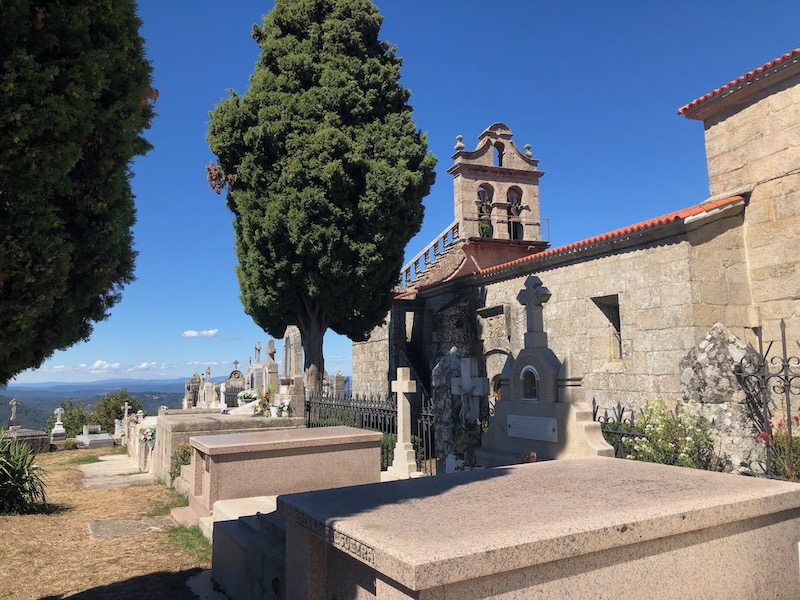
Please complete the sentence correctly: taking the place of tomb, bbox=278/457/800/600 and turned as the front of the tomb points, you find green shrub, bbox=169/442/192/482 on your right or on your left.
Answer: on your right

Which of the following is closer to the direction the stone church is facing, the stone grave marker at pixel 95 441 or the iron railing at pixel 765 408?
the stone grave marker

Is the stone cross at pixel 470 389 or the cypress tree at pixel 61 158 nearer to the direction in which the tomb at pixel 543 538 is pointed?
the cypress tree

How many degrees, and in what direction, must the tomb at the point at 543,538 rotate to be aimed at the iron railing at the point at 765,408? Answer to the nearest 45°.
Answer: approximately 180°

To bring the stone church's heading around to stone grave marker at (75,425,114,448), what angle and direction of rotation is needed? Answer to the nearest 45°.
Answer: approximately 45° to its left

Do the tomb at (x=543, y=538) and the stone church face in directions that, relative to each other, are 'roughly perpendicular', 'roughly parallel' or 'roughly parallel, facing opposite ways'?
roughly perpendicular

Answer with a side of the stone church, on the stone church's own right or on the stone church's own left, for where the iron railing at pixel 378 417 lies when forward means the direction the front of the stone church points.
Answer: on the stone church's own left

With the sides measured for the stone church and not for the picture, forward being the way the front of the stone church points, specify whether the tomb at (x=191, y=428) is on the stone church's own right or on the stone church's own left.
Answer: on the stone church's own left

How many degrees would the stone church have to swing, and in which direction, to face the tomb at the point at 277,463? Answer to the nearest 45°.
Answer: approximately 90° to its left

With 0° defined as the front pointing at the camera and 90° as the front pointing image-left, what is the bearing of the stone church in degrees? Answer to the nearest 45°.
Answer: approximately 135°

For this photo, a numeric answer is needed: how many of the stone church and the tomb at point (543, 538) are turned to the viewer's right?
0

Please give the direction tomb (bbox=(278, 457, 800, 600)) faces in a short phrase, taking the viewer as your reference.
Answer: facing the viewer and to the left of the viewer

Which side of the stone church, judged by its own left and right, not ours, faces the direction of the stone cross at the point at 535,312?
left

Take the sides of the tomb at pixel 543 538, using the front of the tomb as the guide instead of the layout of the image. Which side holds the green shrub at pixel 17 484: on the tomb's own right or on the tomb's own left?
on the tomb's own right

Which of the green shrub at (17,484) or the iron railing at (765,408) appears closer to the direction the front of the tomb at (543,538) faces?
the green shrub
